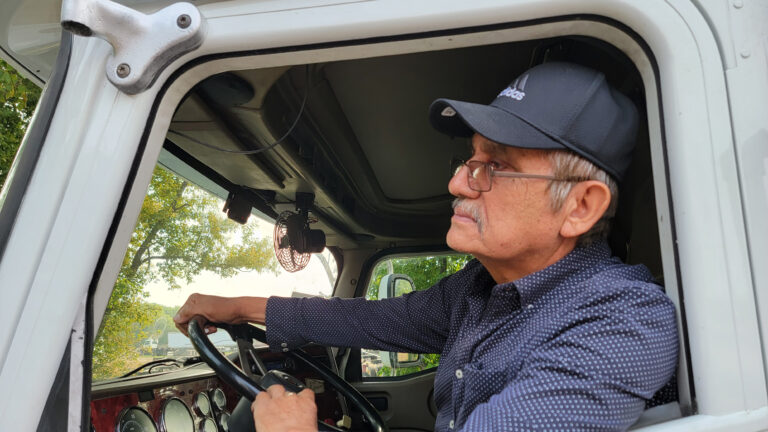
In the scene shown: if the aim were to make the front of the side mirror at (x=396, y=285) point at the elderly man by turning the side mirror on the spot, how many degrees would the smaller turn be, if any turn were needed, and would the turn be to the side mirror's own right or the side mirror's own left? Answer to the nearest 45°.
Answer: approximately 45° to the side mirror's own right

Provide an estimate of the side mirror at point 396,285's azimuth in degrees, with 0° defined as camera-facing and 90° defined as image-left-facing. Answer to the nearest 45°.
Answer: approximately 315°
